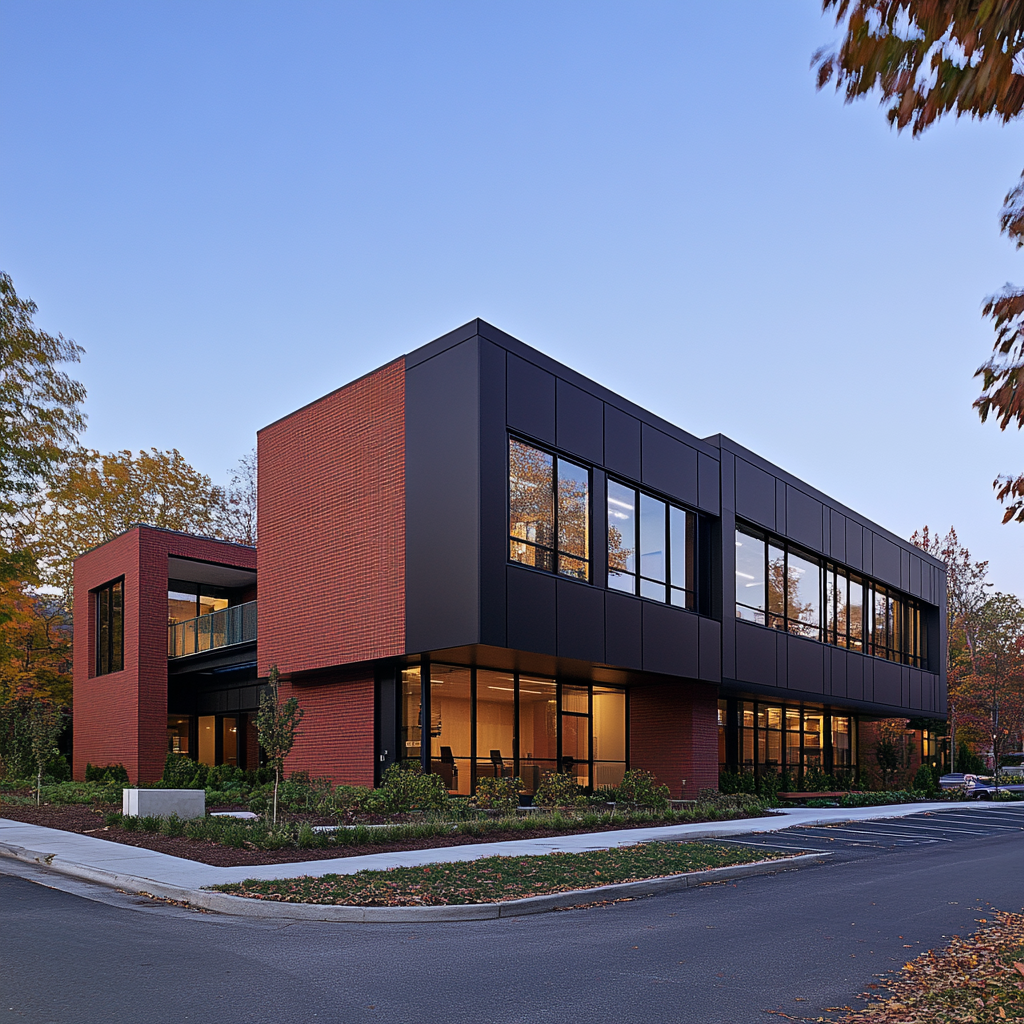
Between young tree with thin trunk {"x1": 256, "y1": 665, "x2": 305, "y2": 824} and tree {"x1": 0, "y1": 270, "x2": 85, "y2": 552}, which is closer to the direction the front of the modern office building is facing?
the young tree with thin trunk

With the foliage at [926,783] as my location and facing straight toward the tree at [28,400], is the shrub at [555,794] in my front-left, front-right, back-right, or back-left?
front-left
